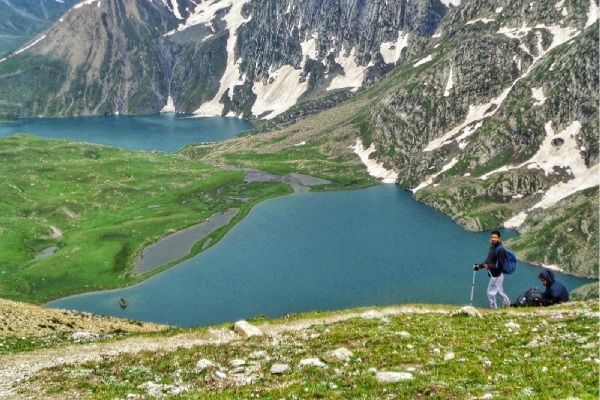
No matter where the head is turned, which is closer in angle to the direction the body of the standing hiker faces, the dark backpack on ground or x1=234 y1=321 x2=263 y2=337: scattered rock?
the scattered rock

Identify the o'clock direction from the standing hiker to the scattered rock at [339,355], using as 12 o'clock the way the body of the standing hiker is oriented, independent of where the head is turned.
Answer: The scattered rock is roughly at 10 o'clock from the standing hiker.

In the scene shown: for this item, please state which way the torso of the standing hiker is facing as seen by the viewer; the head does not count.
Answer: to the viewer's left

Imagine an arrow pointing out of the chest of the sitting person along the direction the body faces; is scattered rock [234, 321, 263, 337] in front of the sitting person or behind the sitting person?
in front

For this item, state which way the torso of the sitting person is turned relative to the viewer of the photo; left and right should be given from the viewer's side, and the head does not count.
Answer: facing to the left of the viewer

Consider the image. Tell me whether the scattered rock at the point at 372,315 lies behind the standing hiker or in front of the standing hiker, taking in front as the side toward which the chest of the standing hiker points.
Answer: in front

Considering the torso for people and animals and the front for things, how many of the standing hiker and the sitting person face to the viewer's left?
2
